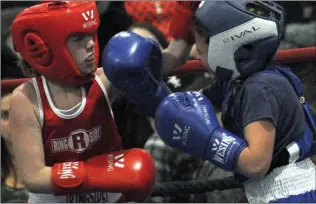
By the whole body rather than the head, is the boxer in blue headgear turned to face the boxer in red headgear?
yes

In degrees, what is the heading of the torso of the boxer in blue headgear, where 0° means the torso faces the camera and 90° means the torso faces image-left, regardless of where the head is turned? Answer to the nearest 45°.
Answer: approximately 90°

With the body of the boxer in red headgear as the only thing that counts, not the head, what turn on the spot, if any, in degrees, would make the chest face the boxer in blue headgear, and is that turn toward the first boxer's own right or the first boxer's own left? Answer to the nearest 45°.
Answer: approximately 45° to the first boxer's own left

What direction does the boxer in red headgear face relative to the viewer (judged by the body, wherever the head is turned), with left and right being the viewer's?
facing the viewer and to the right of the viewer

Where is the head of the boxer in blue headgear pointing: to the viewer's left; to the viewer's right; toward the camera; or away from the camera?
to the viewer's left

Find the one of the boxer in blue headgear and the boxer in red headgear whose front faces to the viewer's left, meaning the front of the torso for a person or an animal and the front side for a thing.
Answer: the boxer in blue headgear

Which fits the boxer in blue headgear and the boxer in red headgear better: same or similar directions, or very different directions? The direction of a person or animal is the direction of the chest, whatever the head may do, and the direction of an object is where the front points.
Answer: very different directions

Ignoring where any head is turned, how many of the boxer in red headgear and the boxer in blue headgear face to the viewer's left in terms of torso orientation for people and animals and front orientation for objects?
1
